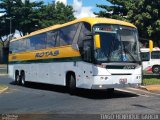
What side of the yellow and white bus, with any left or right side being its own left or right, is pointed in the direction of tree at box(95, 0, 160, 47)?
left
